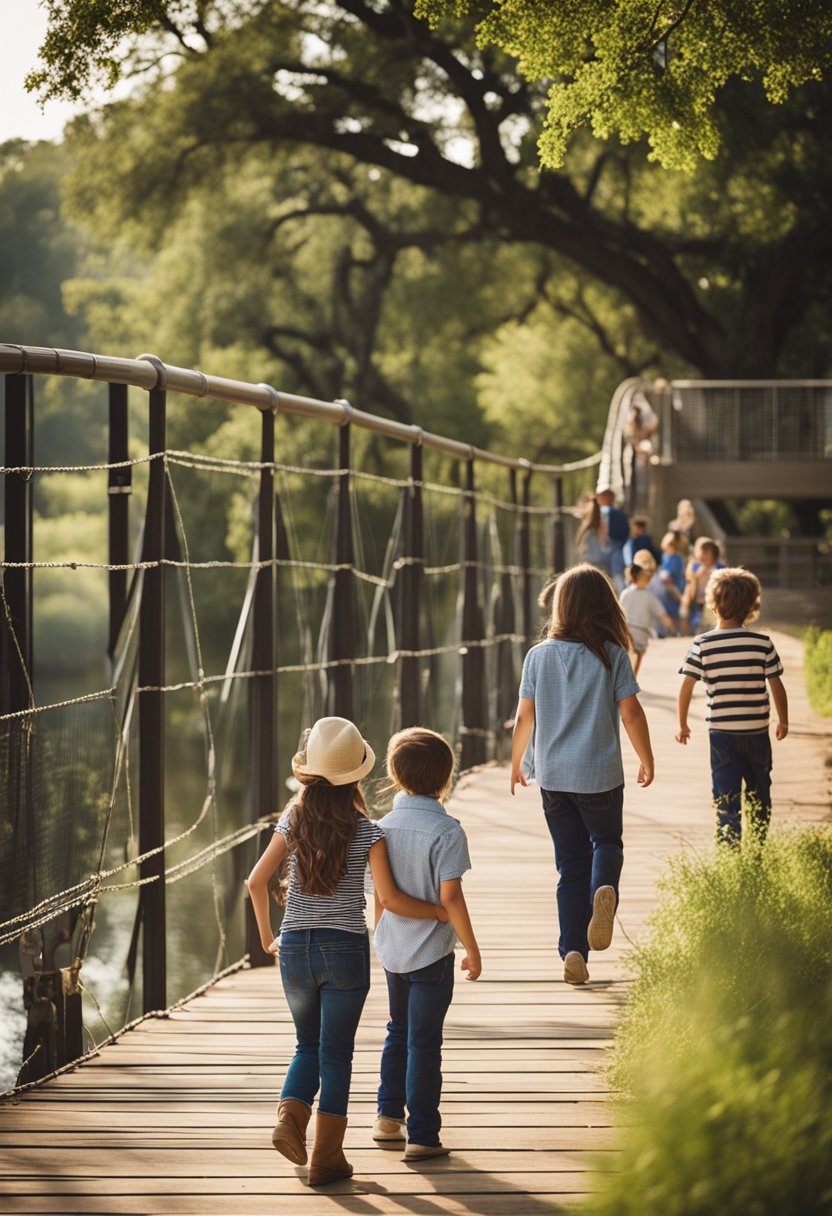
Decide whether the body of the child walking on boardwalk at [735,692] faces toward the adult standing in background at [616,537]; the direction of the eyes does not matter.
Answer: yes

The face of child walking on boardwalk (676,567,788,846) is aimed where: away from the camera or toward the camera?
away from the camera

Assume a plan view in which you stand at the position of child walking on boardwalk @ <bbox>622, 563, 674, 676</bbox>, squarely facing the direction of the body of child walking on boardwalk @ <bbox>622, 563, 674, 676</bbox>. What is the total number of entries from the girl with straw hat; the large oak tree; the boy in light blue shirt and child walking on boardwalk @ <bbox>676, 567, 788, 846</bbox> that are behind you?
3

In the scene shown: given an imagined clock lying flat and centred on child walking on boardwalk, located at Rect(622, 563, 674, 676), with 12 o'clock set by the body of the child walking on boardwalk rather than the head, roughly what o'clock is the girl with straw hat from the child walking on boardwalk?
The girl with straw hat is roughly at 6 o'clock from the child walking on boardwalk.

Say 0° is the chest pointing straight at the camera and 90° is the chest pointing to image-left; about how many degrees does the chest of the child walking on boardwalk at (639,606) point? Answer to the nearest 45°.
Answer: approximately 180°

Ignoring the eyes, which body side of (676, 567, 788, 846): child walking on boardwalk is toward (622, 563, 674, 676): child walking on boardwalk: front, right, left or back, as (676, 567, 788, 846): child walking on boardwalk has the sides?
front

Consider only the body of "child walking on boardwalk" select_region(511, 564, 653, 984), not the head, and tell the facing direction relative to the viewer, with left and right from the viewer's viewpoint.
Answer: facing away from the viewer

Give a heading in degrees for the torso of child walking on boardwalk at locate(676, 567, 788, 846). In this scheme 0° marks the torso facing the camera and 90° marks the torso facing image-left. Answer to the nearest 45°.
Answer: approximately 180°

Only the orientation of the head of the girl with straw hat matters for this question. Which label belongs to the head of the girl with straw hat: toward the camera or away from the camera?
away from the camera

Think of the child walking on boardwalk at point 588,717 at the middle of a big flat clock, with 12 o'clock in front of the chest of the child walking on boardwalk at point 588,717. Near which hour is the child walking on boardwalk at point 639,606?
the child walking on boardwalk at point 639,606 is roughly at 12 o'clock from the child walking on boardwalk at point 588,717.
